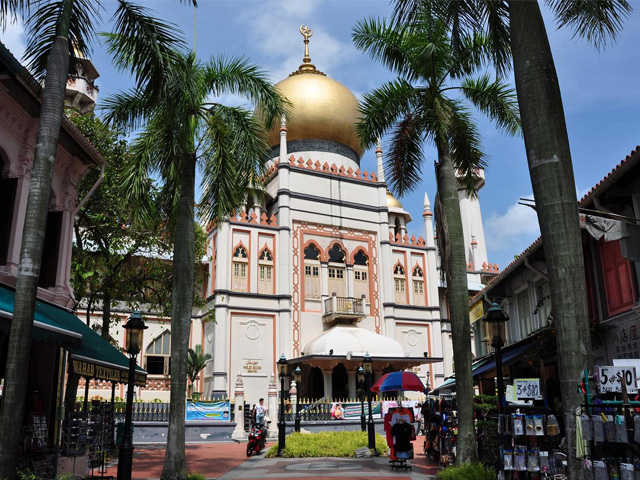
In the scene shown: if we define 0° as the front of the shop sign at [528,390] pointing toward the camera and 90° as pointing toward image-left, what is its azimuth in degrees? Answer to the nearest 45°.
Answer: approximately 0°

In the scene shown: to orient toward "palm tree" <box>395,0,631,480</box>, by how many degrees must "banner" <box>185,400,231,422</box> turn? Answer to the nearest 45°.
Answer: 0° — it already faces it

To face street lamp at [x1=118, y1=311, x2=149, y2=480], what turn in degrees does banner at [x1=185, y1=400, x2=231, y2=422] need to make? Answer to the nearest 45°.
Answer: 0° — it already faces it

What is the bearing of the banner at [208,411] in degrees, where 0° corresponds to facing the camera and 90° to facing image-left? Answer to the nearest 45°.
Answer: approximately 0°

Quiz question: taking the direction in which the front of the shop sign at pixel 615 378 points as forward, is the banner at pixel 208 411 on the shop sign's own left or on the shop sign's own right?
on the shop sign's own right

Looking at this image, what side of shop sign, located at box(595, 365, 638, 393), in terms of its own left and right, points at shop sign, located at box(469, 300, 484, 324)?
back
